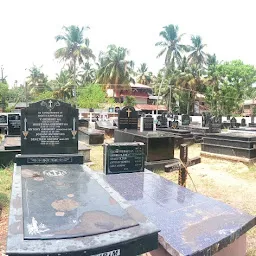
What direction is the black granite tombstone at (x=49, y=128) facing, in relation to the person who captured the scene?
facing the viewer

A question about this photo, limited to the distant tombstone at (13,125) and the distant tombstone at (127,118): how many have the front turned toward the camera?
2

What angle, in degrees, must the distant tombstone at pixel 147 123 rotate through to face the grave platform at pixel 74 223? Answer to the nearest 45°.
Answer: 0° — it already faces it

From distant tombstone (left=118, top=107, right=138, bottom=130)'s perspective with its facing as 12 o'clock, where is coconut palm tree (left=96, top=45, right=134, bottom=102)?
The coconut palm tree is roughly at 6 o'clock from the distant tombstone.

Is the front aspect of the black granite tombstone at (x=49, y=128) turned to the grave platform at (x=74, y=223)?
yes

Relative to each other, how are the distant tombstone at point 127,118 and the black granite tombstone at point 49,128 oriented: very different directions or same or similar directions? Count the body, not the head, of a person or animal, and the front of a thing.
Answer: same or similar directions

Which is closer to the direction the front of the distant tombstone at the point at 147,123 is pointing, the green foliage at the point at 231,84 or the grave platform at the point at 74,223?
the grave platform

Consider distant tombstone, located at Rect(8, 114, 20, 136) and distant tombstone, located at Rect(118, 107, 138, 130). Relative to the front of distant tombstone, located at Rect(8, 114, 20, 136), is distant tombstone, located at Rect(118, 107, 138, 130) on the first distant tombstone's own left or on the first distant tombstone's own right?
on the first distant tombstone's own left

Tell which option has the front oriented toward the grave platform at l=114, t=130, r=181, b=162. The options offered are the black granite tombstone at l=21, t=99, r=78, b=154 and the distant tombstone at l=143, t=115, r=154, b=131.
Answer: the distant tombstone

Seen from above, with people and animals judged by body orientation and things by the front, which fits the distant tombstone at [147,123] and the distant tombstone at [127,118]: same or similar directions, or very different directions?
same or similar directions

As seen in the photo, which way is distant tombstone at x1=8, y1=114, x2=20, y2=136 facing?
toward the camera

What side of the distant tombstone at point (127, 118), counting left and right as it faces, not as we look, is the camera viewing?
front

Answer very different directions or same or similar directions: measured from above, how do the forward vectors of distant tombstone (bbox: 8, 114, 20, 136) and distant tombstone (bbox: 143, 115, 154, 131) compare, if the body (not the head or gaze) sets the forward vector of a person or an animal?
same or similar directions

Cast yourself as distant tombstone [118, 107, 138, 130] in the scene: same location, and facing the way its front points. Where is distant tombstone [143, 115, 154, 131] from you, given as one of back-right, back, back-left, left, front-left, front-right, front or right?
back-left

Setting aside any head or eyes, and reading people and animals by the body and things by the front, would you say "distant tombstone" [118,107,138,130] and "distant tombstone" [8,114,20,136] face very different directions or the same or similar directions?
same or similar directions

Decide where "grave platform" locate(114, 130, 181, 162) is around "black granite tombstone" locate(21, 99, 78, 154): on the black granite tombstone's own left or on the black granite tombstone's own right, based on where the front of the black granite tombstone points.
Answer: on the black granite tombstone's own left
